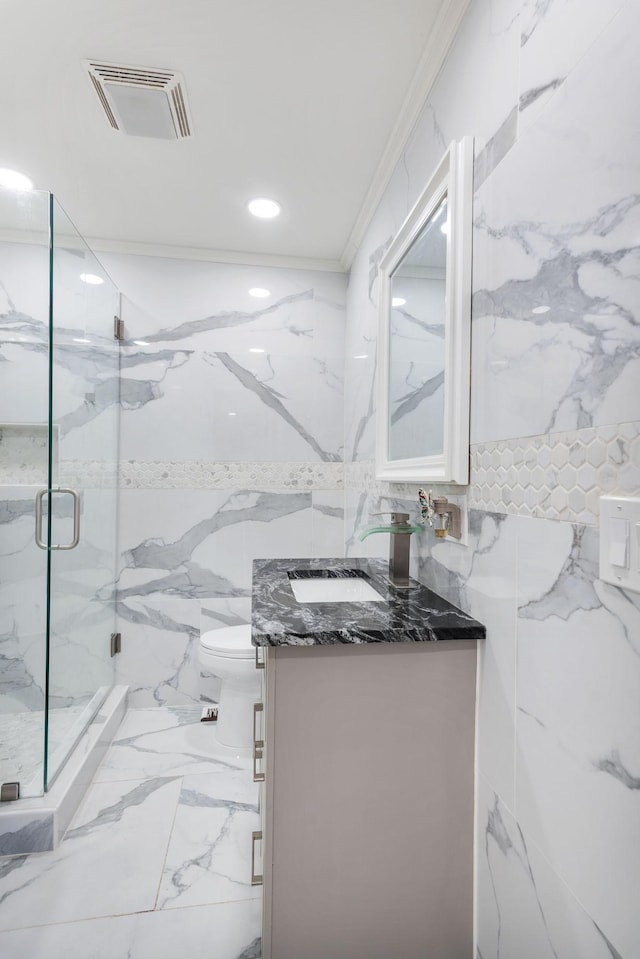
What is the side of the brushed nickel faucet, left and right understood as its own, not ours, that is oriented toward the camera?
left

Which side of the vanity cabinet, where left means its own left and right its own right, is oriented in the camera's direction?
left

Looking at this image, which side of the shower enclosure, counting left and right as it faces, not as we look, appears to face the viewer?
right

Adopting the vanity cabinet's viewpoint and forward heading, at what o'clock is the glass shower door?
The glass shower door is roughly at 1 o'clock from the vanity cabinet.

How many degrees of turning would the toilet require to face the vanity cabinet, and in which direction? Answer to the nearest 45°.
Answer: approximately 90° to its left

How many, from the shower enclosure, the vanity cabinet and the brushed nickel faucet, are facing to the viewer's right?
1

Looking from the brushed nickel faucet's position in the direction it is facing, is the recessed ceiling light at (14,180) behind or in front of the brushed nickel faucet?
in front

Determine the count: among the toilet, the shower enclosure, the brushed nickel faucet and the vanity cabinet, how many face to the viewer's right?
1

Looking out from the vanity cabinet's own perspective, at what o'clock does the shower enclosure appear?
The shower enclosure is roughly at 1 o'clock from the vanity cabinet.
